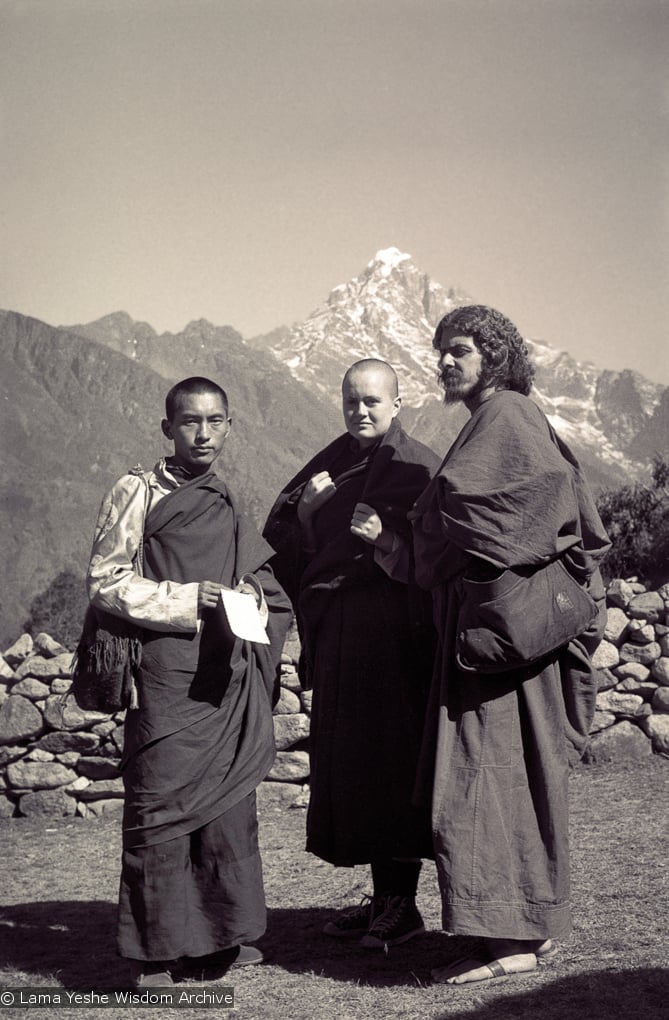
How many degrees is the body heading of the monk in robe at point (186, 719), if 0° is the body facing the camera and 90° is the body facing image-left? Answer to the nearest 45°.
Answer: approximately 315°

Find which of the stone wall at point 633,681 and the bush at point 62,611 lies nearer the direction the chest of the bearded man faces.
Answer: the bush

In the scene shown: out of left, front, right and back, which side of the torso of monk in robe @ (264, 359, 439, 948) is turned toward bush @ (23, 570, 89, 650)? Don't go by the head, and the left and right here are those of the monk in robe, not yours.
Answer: right

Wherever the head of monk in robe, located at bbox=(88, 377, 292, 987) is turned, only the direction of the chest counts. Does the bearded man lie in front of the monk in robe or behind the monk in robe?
in front

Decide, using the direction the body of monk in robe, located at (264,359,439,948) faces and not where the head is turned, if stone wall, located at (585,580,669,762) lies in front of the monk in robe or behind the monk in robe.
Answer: behind

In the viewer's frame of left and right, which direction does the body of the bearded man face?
facing to the left of the viewer

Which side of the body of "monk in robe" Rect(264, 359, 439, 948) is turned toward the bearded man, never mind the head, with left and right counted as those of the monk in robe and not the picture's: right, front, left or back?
left

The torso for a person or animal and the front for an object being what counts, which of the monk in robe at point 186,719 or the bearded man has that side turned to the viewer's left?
the bearded man

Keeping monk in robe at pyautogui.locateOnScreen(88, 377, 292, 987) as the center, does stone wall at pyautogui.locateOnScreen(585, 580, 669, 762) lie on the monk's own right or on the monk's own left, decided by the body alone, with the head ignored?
on the monk's own left

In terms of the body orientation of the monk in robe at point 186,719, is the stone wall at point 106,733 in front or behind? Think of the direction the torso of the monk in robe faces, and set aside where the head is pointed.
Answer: behind

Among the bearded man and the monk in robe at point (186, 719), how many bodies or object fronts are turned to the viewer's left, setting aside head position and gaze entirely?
1

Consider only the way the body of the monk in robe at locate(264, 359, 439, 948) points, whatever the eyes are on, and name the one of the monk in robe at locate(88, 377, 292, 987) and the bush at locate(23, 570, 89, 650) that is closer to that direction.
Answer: the monk in robe
